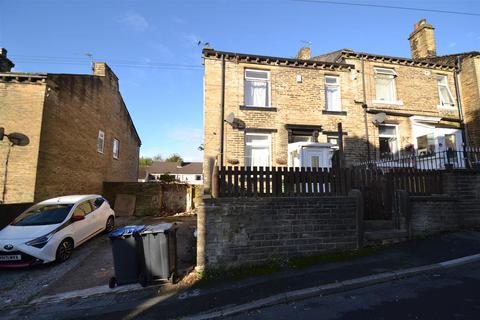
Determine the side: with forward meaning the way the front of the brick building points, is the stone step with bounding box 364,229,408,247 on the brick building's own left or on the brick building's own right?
on the brick building's own left

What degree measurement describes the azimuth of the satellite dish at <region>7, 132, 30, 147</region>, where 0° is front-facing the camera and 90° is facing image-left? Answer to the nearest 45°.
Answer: approximately 0°

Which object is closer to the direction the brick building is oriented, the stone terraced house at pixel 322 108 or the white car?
the white car

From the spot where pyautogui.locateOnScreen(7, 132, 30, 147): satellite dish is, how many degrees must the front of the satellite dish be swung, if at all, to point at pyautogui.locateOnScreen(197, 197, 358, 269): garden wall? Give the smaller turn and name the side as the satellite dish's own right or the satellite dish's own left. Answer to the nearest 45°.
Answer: approximately 45° to the satellite dish's own left

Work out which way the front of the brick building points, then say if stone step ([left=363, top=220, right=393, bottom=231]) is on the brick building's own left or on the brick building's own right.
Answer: on the brick building's own left

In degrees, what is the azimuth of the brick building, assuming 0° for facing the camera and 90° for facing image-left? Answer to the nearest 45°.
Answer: approximately 45°

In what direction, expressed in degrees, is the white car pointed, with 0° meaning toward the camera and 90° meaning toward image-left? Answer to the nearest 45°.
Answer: approximately 45°
